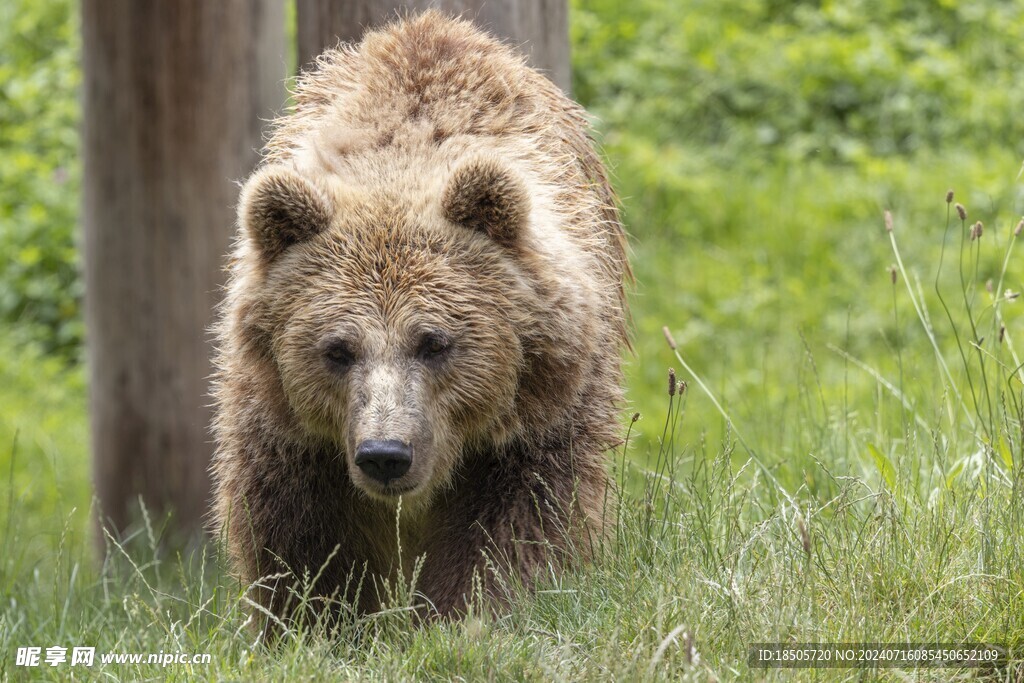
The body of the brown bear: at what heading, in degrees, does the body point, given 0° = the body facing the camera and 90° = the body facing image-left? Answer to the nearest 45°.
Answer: approximately 0°

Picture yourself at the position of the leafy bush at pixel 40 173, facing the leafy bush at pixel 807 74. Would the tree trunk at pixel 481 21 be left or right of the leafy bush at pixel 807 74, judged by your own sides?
right

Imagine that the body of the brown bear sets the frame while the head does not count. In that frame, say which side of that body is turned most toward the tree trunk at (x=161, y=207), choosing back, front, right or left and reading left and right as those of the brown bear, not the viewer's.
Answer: back

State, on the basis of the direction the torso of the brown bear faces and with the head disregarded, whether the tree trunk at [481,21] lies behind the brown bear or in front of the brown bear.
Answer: behind

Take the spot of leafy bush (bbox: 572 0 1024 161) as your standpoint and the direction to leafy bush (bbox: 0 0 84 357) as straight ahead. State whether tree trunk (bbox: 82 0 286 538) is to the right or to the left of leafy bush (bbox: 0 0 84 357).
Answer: left

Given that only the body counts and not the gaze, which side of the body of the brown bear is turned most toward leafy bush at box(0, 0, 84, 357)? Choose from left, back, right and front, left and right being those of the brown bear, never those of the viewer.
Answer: back
